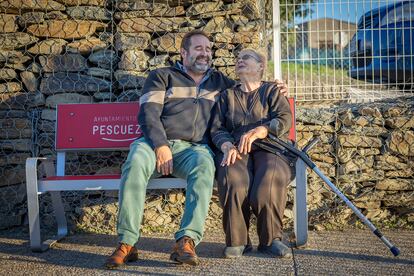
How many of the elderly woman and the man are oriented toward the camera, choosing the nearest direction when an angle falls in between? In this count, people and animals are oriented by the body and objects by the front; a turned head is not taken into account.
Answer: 2

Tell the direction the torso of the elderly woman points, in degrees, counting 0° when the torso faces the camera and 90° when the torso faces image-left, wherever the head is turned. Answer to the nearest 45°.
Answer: approximately 0°

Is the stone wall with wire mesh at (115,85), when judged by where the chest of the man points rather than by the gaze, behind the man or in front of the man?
behind

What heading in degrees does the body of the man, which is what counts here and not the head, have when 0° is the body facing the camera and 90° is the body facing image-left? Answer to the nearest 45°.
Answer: approximately 0°
